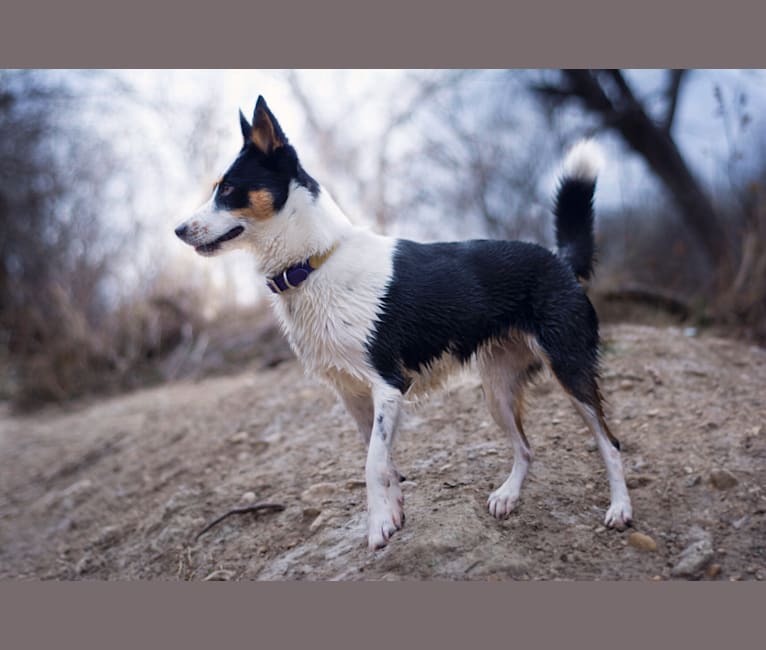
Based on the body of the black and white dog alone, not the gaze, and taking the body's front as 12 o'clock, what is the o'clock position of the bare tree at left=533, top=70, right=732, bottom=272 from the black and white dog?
The bare tree is roughly at 4 o'clock from the black and white dog.

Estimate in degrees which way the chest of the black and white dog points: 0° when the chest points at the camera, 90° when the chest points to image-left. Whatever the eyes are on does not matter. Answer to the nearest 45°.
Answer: approximately 90°
